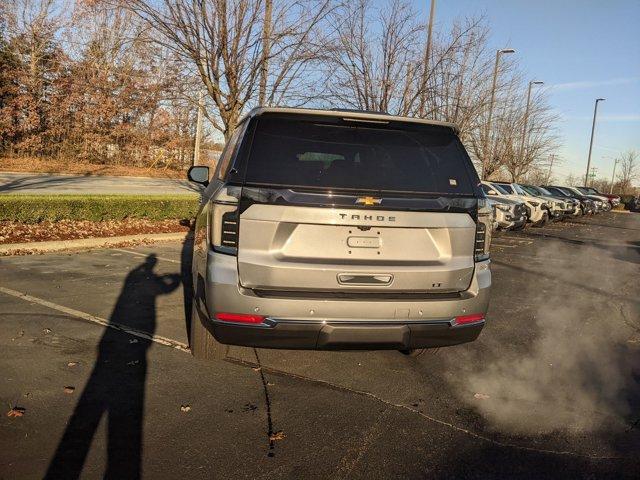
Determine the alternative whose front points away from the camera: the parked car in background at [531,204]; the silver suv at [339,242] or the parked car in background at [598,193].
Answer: the silver suv

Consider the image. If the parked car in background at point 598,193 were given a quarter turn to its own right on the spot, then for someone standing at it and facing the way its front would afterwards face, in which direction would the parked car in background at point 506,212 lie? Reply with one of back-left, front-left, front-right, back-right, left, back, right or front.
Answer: front-left

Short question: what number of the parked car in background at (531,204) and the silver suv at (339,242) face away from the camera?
1

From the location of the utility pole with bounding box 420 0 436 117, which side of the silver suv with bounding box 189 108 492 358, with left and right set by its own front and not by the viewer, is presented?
front

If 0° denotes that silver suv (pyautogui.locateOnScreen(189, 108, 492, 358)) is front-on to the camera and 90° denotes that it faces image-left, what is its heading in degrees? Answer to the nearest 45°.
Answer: approximately 180°

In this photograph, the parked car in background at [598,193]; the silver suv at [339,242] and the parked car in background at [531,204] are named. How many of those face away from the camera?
1

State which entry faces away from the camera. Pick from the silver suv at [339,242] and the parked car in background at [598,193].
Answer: the silver suv

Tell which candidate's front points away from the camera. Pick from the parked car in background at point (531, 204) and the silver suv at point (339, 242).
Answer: the silver suv
